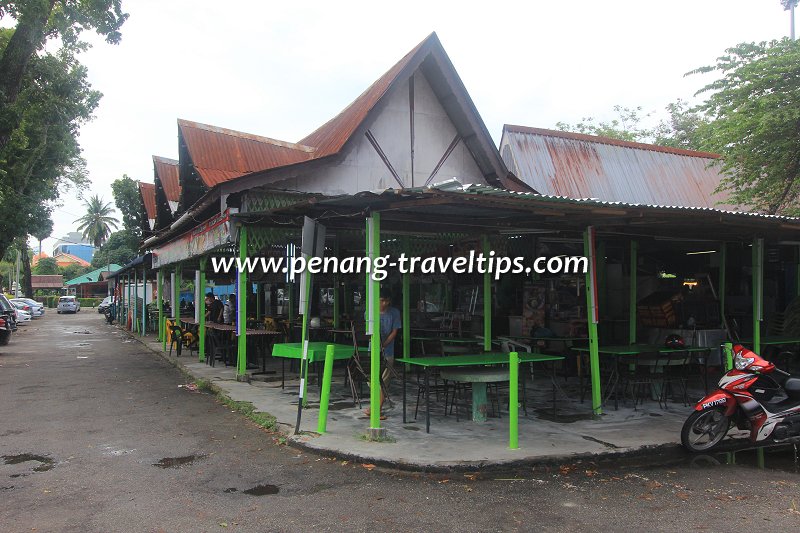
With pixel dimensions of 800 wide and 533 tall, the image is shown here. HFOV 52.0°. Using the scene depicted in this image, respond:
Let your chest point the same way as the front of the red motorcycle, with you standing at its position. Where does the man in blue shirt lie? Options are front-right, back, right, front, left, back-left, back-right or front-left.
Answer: front-right

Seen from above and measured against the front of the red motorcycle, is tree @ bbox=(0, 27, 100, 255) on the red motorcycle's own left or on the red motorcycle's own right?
on the red motorcycle's own right

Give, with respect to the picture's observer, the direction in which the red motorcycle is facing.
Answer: facing the viewer and to the left of the viewer

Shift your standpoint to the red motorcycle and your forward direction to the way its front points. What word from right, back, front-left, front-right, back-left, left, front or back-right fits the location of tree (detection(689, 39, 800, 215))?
back-right

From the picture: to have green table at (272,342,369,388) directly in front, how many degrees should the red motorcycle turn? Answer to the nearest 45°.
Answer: approximately 45° to its right

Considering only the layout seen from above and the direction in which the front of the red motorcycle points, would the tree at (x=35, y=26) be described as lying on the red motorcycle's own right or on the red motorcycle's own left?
on the red motorcycle's own right

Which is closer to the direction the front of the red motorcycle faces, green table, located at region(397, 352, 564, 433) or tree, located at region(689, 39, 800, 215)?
the green table
